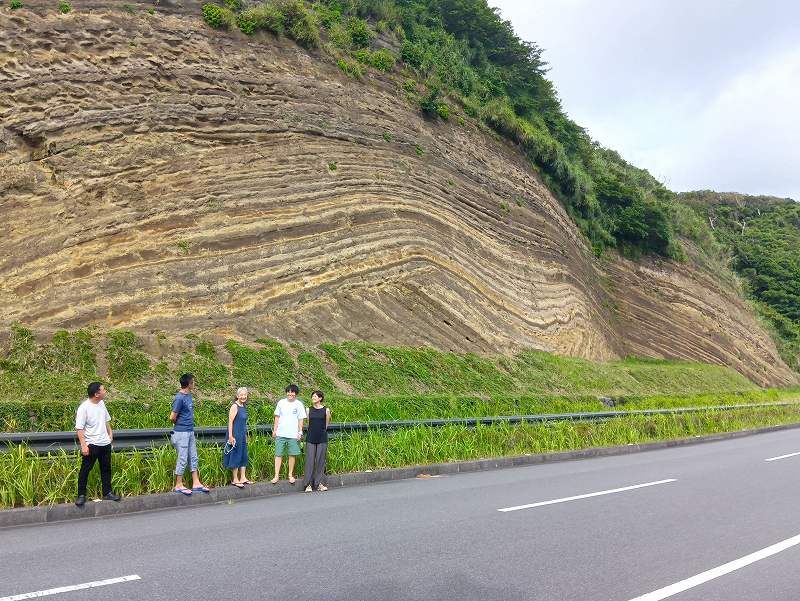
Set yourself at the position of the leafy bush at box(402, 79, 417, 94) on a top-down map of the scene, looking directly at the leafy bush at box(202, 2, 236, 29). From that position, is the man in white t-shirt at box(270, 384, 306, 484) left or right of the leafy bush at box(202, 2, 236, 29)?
left

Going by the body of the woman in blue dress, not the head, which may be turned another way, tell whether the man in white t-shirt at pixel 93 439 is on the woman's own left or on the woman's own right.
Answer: on the woman's own right

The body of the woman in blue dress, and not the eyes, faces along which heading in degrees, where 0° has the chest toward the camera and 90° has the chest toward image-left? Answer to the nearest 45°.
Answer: approximately 315°

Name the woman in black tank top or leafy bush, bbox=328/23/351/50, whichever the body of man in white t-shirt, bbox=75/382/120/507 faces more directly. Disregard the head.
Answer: the woman in black tank top

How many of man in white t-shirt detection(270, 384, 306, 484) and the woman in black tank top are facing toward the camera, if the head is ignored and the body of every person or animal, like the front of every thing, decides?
2

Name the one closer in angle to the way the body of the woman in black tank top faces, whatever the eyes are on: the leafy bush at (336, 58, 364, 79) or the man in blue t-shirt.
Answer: the man in blue t-shirt

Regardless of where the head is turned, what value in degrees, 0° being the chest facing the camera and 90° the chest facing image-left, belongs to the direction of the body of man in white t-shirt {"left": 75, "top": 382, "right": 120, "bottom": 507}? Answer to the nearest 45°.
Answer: approximately 315°

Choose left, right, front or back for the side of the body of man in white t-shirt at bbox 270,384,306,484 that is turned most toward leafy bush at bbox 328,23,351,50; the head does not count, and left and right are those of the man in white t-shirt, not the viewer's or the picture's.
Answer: back

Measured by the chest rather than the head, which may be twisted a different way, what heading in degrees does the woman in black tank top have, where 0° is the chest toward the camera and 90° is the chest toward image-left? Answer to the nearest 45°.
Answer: approximately 0°

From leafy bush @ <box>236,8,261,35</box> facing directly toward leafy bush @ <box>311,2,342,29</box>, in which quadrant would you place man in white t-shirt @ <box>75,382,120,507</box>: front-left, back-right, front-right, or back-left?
back-right

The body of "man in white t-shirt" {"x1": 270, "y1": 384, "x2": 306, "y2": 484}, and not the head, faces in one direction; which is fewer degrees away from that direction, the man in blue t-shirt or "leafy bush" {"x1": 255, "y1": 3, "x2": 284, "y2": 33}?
the man in blue t-shirt
